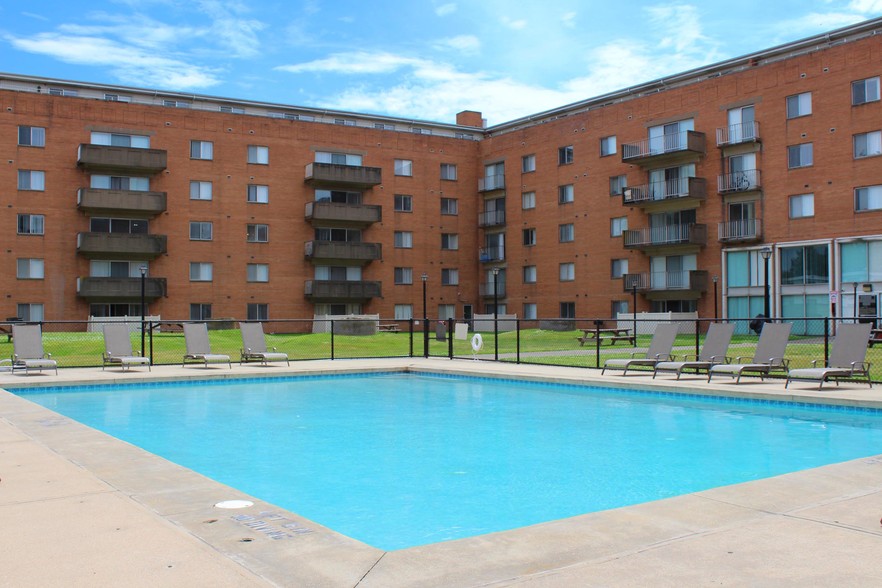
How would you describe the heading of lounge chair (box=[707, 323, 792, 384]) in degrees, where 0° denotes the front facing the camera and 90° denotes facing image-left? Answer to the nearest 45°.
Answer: approximately 45°

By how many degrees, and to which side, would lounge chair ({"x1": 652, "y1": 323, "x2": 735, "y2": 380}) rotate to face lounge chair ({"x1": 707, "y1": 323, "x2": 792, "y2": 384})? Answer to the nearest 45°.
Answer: approximately 90° to its left

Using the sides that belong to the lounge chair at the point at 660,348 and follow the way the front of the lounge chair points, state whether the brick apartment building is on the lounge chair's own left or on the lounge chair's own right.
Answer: on the lounge chair's own right

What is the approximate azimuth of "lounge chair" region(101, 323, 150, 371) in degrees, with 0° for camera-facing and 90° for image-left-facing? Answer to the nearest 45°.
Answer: approximately 315°
